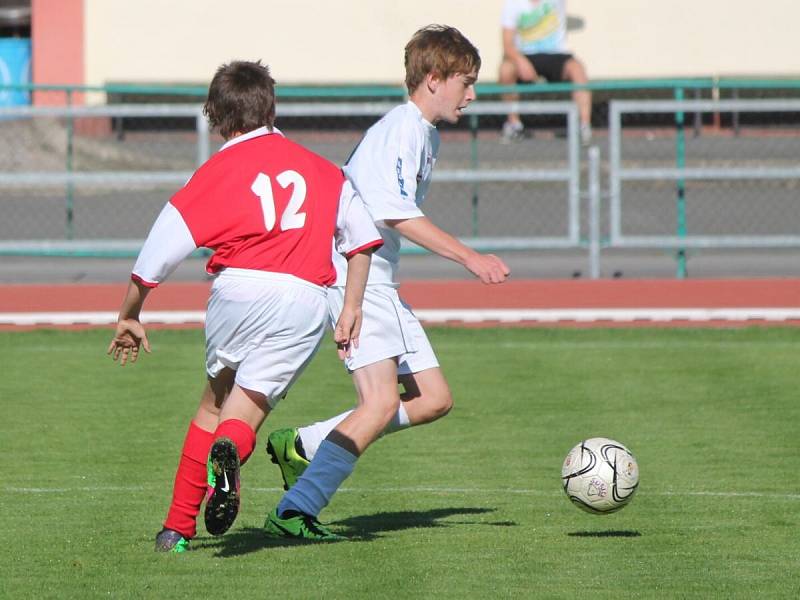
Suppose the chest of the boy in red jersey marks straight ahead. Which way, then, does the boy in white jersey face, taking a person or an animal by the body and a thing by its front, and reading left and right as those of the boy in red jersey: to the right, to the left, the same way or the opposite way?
to the right

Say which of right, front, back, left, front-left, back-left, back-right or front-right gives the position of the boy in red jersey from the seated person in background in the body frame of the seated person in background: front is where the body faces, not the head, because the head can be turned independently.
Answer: front

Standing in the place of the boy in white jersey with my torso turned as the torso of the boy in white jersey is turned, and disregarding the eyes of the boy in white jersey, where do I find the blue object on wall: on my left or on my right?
on my left

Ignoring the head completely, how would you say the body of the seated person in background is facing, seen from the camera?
toward the camera

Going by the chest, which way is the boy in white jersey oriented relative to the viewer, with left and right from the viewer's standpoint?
facing to the right of the viewer

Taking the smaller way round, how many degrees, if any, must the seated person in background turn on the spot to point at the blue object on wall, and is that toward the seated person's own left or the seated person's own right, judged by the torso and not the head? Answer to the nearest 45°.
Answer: approximately 135° to the seated person's own right

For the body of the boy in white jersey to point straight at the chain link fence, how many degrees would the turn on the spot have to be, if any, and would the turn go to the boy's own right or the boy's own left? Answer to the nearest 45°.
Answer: approximately 90° to the boy's own left

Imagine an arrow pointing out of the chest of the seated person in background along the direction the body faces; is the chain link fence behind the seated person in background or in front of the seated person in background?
in front

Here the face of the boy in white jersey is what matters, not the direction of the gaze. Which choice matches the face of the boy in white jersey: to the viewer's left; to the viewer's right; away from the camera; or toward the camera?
to the viewer's right

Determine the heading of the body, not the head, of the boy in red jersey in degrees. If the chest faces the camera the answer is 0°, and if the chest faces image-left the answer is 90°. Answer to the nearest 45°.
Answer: approximately 180°

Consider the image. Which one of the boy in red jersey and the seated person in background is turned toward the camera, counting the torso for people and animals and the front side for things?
the seated person in background

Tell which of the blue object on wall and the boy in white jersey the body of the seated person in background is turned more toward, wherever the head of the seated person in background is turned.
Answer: the boy in white jersey

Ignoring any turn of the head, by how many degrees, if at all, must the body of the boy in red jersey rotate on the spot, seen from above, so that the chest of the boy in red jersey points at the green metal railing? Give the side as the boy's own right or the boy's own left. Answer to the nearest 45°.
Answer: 0° — they already face it

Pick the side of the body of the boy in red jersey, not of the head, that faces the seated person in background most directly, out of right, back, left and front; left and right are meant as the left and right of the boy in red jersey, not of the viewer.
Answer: front
